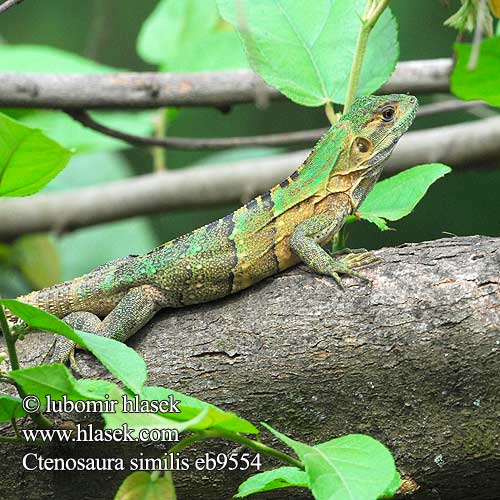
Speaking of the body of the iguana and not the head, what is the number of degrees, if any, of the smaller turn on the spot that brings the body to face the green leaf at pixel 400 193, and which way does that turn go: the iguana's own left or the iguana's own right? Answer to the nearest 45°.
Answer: approximately 45° to the iguana's own right

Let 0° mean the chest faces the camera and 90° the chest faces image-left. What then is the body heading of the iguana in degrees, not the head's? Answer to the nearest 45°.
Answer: approximately 270°

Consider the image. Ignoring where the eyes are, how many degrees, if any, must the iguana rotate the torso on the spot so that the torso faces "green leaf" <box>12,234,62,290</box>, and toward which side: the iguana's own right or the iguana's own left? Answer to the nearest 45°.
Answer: approximately 135° to the iguana's own left

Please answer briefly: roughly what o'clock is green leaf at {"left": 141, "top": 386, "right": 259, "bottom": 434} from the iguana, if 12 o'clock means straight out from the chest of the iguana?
The green leaf is roughly at 3 o'clock from the iguana.

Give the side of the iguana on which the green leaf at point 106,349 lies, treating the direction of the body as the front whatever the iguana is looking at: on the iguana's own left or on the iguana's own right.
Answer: on the iguana's own right

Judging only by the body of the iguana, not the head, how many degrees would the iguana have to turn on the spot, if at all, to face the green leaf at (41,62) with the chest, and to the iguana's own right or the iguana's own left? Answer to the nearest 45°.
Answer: approximately 135° to the iguana's own left

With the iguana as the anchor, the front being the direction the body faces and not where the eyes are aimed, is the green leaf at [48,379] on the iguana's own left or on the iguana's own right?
on the iguana's own right

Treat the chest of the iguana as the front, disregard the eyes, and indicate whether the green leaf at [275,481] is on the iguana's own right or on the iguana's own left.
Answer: on the iguana's own right
